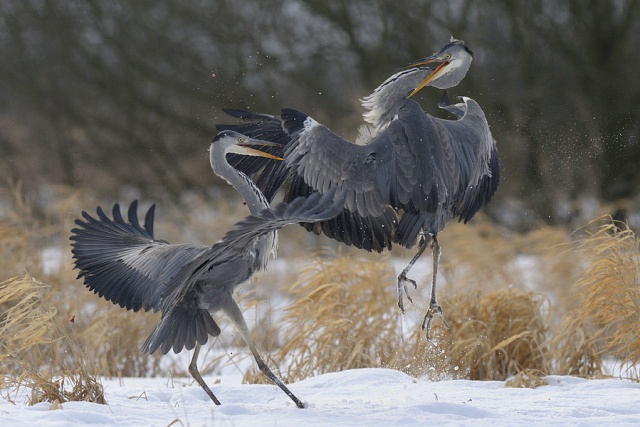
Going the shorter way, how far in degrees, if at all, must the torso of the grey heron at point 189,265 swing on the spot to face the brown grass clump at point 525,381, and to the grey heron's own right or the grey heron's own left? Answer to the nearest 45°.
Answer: approximately 45° to the grey heron's own right

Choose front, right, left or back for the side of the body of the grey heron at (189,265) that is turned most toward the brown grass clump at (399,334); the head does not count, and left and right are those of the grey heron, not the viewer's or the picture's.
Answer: front

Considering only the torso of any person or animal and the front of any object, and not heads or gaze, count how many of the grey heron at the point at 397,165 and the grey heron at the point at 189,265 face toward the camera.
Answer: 0

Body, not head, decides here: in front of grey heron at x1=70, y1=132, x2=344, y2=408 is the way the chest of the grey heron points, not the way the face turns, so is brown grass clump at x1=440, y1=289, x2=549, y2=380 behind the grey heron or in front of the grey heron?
in front

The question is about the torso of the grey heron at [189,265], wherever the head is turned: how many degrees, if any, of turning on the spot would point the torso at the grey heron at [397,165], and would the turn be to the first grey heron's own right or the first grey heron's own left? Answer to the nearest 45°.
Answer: approximately 45° to the first grey heron's own right

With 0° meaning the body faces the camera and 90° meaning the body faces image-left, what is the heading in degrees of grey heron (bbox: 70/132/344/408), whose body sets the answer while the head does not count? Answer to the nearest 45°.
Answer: approximately 225°

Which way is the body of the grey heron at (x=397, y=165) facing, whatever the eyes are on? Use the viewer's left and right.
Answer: facing away from the viewer and to the left of the viewer

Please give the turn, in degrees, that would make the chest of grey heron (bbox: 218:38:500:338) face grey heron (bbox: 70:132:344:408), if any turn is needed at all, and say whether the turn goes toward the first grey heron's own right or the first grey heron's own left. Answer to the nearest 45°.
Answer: approximately 45° to the first grey heron's own left
